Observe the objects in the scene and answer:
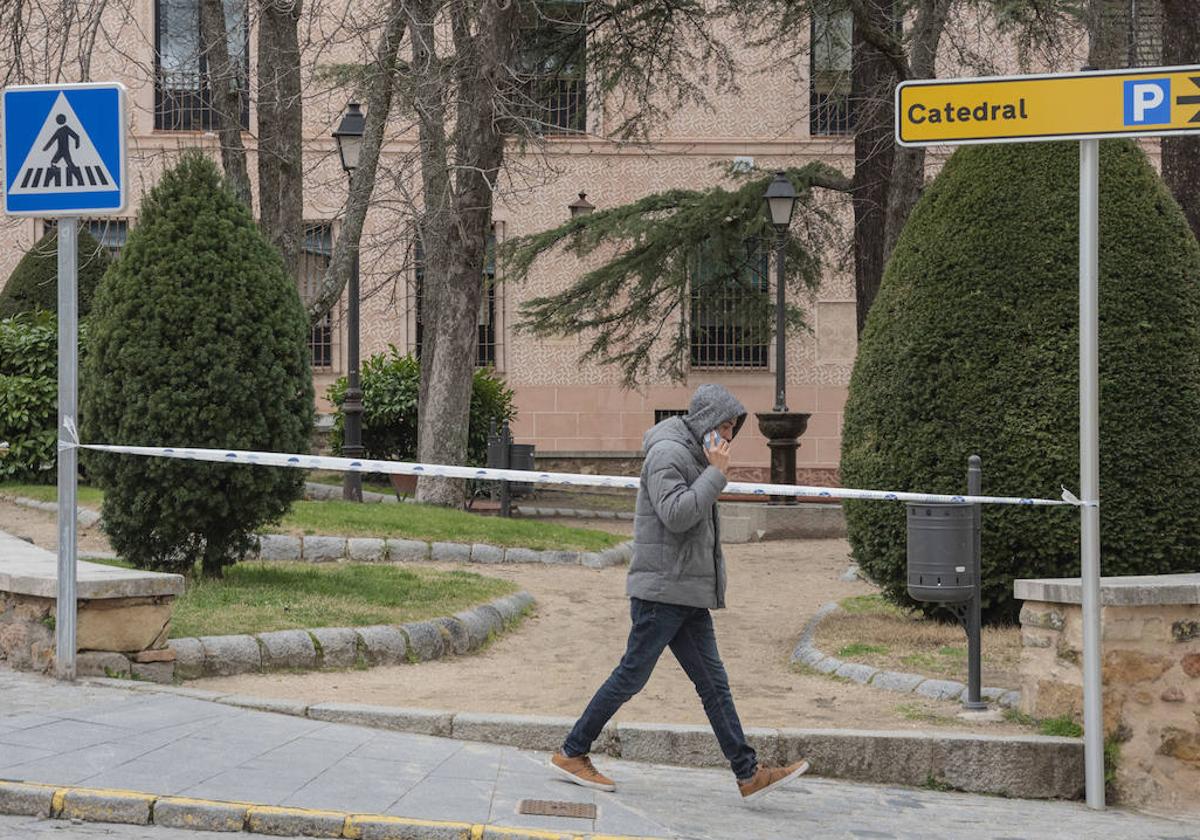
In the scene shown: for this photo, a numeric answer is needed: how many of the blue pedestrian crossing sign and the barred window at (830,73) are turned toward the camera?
2

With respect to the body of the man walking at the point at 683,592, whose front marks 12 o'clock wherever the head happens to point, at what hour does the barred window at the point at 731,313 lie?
The barred window is roughly at 9 o'clock from the man walking.

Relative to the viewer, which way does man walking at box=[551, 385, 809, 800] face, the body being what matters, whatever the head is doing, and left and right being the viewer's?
facing to the right of the viewer

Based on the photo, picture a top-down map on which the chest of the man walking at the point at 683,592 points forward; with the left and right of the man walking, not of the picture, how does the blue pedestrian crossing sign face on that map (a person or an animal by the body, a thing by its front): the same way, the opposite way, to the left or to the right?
to the right

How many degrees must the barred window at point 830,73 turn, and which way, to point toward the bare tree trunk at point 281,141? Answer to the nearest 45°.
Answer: approximately 45° to its right

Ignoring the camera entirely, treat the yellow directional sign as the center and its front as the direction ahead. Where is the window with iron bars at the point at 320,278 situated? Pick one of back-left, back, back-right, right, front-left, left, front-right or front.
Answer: back-right

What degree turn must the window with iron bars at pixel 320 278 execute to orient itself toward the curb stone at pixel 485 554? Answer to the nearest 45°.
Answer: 0° — it already faces it

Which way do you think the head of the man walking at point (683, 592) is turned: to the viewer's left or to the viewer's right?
to the viewer's right
